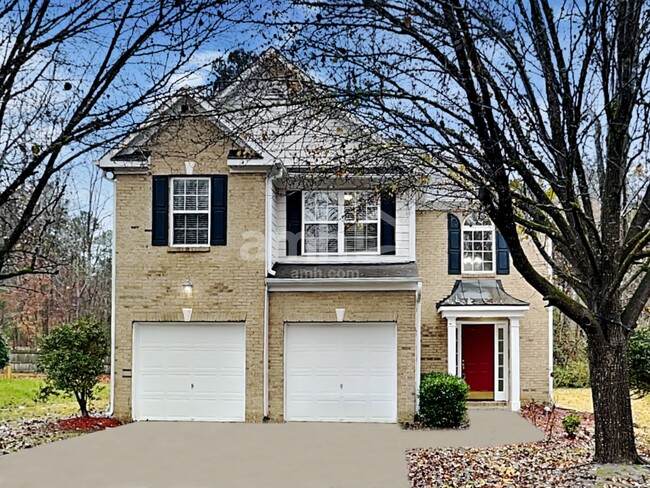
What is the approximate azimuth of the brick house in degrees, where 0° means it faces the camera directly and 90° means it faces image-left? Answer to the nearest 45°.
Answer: approximately 0°

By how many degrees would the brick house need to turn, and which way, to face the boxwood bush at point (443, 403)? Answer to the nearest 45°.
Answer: approximately 90° to its left

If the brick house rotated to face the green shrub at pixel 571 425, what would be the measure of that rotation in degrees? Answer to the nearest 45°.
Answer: approximately 45° to its left

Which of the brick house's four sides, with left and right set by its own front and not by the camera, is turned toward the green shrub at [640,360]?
left

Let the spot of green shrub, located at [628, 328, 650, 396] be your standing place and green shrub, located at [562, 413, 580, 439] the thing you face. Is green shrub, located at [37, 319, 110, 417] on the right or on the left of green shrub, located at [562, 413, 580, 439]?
right

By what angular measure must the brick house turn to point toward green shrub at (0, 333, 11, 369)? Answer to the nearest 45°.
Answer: approximately 135° to its right
